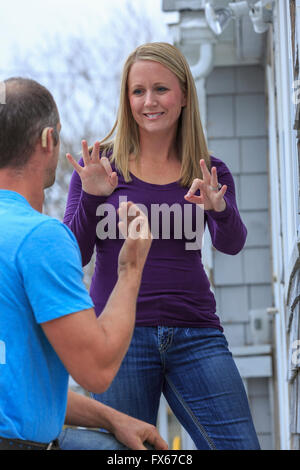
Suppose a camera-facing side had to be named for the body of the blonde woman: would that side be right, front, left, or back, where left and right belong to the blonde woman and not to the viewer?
front

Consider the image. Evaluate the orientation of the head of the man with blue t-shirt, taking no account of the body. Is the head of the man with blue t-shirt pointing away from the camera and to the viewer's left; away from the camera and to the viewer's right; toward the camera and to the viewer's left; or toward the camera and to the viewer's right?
away from the camera and to the viewer's right

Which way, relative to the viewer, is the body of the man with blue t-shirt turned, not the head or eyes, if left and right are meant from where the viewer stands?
facing away from the viewer and to the right of the viewer

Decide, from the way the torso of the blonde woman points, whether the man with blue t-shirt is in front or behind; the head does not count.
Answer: in front

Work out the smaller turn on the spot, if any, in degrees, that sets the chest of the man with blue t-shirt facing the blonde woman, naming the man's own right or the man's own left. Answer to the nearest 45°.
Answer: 0° — they already face them

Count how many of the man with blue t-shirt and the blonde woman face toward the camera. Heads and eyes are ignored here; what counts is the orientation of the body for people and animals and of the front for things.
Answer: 1
